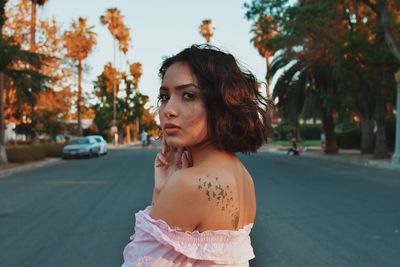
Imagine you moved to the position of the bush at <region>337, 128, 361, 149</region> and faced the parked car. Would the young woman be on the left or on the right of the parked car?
left

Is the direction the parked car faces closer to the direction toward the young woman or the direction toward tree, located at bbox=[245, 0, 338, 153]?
the young woman

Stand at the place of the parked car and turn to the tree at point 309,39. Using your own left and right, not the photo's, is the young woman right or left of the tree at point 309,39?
right

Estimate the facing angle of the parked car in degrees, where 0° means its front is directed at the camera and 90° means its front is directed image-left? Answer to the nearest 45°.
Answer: approximately 45°

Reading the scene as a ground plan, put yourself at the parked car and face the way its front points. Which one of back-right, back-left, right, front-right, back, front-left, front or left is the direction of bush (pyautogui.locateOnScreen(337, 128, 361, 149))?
back-left

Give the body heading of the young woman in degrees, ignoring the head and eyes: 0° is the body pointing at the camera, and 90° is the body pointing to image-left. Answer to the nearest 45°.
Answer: approximately 135°

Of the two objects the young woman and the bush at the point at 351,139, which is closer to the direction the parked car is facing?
the young woman

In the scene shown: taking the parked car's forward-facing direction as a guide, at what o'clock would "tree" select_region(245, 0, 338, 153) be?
The tree is roughly at 9 o'clock from the parked car.
